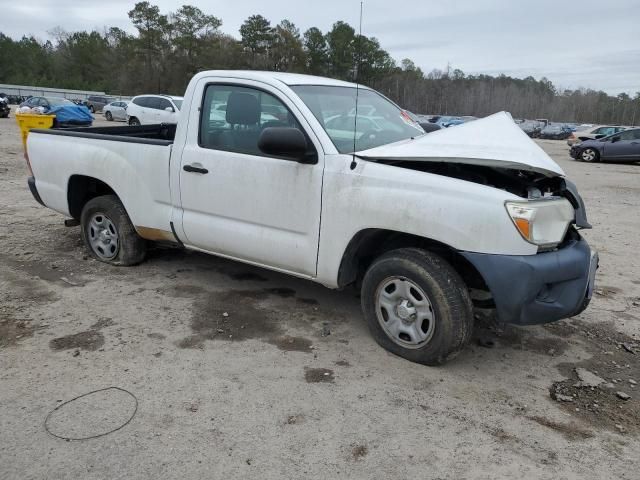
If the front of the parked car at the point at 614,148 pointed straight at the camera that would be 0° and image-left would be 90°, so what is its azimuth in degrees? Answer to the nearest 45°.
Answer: approximately 90°

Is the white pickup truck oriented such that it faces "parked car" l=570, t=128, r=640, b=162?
no

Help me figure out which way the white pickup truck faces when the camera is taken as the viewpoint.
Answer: facing the viewer and to the right of the viewer

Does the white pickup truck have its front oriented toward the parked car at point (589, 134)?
no

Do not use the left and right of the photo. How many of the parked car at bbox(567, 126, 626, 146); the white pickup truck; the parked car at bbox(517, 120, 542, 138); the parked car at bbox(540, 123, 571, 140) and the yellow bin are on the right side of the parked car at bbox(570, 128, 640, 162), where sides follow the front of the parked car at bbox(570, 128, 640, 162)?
3

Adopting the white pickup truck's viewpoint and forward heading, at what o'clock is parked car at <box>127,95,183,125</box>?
The parked car is roughly at 7 o'clock from the white pickup truck.

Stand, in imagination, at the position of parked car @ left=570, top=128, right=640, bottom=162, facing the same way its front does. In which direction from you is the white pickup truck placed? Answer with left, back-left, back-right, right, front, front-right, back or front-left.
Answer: left

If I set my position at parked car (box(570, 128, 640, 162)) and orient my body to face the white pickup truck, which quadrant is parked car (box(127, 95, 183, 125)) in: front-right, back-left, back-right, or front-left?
front-right

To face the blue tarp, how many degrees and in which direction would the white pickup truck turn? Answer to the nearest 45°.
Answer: approximately 180°

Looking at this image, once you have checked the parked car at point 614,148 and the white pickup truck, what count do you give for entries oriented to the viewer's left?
1

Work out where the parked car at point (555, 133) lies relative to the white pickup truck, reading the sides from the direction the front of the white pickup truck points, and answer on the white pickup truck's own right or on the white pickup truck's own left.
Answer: on the white pickup truck's own left

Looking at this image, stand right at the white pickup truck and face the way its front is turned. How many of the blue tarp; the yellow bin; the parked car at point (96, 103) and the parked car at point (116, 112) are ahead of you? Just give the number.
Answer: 0

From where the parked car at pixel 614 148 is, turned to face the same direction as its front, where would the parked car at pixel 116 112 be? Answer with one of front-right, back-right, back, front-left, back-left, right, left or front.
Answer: front

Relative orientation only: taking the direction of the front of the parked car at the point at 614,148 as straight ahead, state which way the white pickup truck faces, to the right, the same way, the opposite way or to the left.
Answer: the opposite way

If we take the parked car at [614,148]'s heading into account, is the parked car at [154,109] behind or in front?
in front
